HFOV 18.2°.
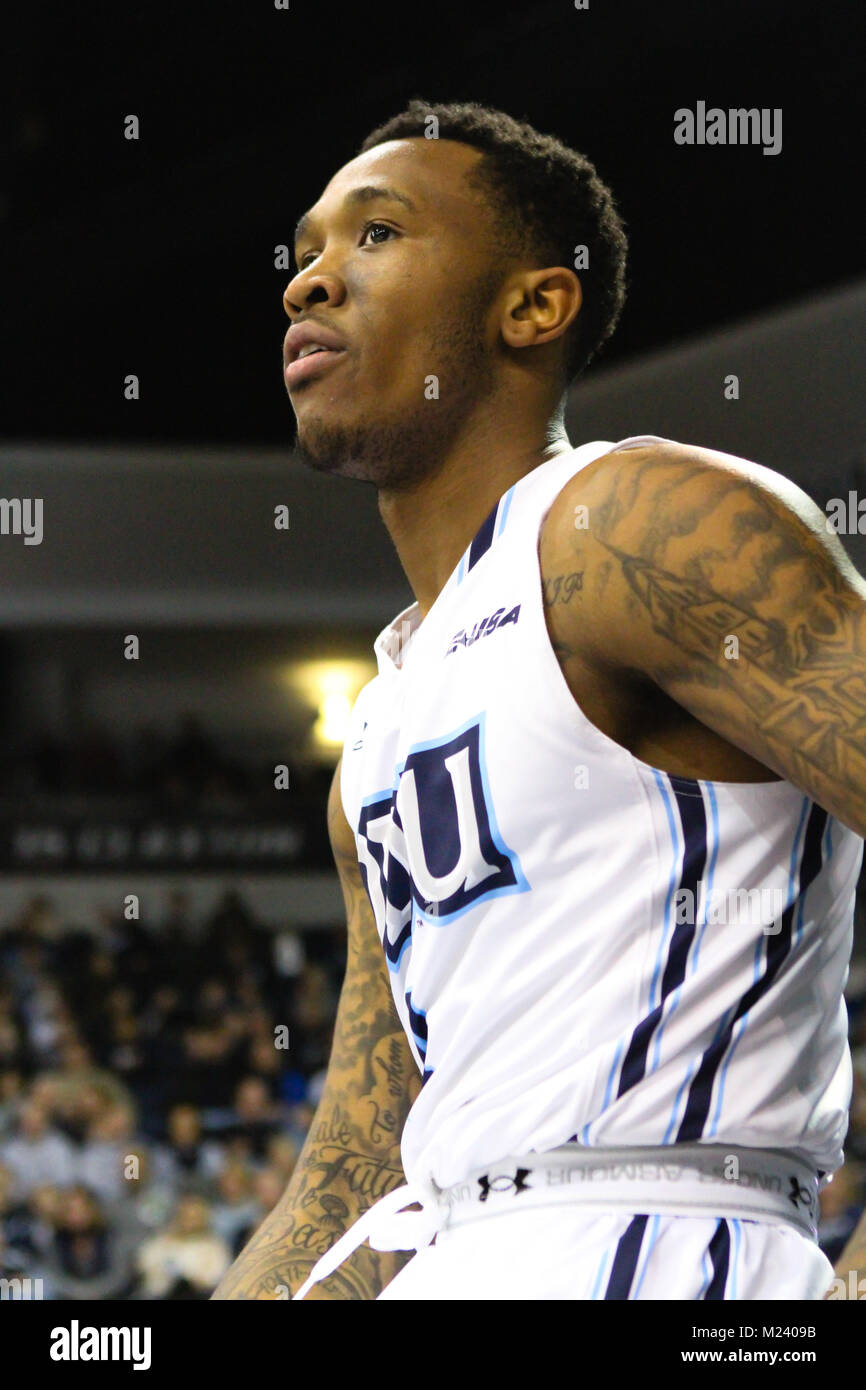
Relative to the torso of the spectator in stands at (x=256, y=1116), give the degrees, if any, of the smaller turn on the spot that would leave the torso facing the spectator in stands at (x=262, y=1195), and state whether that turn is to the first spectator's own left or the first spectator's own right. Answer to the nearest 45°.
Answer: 0° — they already face them

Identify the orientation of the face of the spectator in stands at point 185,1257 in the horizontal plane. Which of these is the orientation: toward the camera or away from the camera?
toward the camera

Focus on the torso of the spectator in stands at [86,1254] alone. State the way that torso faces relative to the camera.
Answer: toward the camera

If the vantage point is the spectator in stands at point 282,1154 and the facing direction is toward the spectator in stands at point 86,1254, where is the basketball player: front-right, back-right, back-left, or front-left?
front-left

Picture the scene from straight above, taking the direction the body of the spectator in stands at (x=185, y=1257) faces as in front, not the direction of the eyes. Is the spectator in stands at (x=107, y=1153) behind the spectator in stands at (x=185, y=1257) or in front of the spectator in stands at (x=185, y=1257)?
behind

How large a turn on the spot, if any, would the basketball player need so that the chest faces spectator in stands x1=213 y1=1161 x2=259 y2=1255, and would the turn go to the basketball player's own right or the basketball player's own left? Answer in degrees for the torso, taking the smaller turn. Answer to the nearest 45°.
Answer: approximately 135° to the basketball player's own right

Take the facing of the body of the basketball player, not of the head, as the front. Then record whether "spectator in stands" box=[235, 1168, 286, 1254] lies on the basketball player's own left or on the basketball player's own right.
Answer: on the basketball player's own right

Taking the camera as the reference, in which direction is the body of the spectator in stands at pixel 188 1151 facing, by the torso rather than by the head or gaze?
toward the camera

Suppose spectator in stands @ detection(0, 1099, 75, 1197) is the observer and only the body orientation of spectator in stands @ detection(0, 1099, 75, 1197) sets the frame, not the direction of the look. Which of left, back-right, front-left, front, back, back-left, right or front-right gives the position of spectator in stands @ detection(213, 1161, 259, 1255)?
front-left

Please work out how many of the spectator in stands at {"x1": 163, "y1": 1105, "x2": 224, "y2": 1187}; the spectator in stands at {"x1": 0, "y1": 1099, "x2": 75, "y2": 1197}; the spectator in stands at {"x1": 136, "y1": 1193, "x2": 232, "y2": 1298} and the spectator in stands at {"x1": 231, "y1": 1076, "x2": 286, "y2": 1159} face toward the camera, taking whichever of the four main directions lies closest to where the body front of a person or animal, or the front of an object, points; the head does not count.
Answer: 4
